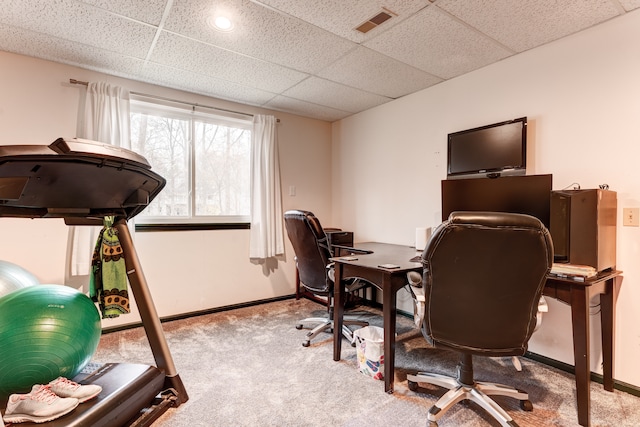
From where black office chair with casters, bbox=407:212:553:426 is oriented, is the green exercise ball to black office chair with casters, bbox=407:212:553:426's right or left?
on its left

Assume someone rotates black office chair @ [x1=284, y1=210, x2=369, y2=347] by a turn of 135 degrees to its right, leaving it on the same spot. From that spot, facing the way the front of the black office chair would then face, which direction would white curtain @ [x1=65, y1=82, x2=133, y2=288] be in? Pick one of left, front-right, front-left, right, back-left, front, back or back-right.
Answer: right

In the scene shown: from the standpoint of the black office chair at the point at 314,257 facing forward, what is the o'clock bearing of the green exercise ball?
The green exercise ball is roughly at 6 o'clock from the black office chair.

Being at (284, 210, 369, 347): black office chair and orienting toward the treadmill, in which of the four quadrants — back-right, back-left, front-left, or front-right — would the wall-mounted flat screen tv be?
back-left

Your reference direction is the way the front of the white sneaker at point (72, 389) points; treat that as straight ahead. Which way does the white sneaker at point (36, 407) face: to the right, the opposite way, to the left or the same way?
the same way

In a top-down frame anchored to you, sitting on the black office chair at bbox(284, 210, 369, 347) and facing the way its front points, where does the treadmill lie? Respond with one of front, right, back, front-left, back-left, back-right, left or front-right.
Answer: back

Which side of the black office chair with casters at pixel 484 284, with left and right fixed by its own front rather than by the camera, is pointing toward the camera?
back

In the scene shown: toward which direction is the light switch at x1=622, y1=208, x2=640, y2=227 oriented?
toward the camera

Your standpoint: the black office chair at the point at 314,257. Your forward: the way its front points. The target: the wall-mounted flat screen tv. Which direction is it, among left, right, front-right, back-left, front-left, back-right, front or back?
front-right

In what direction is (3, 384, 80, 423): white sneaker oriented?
to the viewer's right

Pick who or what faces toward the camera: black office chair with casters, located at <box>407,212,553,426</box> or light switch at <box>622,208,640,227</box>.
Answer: the light switch

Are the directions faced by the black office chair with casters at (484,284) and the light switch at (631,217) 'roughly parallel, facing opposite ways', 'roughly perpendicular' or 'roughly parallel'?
roughly parallel, facing opposite ways

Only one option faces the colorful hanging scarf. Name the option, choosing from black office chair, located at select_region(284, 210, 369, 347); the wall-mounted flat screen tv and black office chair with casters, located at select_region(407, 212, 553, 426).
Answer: the wall-mounted flat screen tv

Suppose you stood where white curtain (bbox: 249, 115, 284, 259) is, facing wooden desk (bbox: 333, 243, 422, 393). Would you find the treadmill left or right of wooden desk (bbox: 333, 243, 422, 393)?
right
